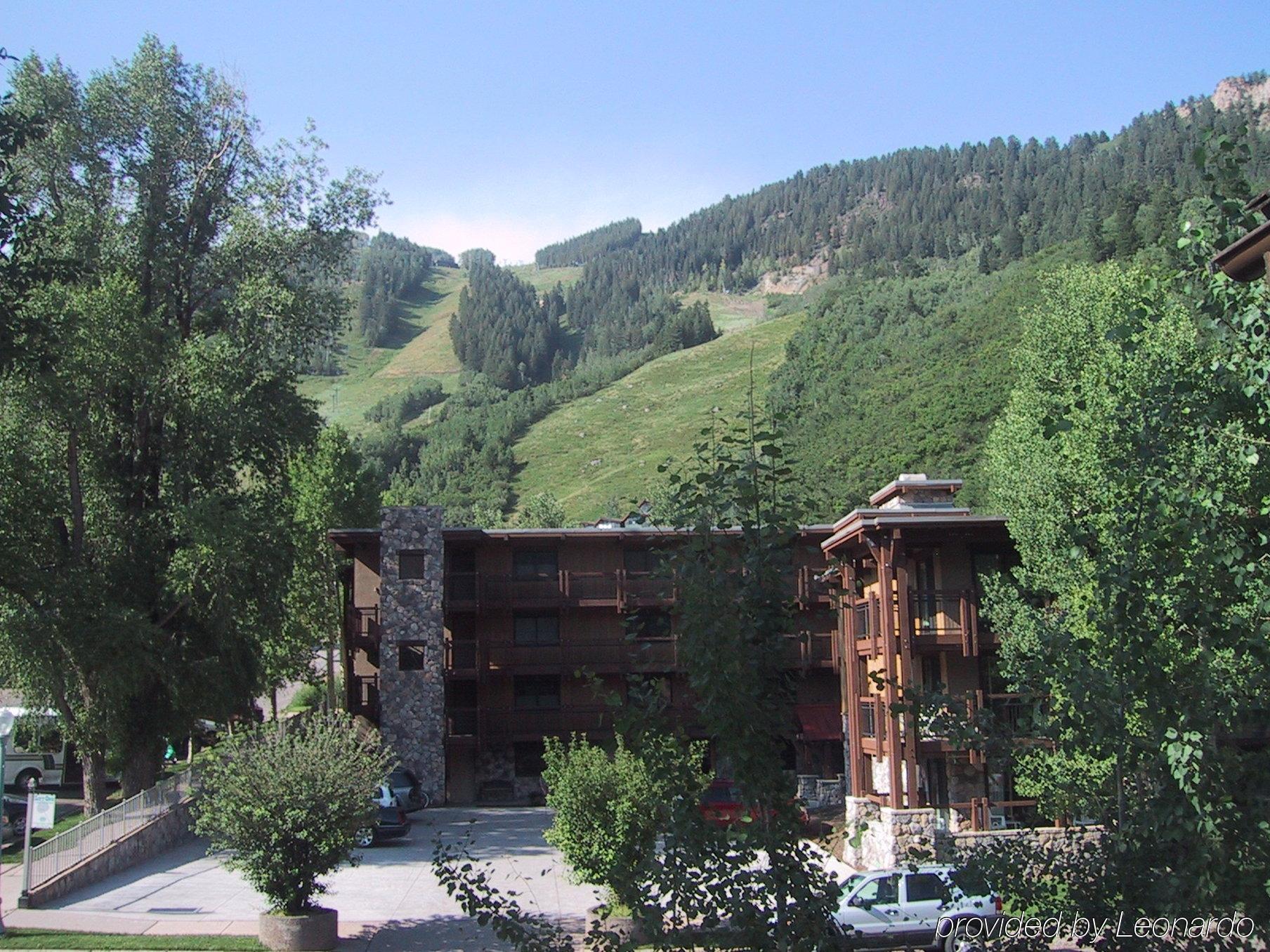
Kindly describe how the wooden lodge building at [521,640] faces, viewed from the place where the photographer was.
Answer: facing the viewer

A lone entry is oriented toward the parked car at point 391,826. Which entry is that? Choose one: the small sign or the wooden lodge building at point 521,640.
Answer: the wooden lodge building

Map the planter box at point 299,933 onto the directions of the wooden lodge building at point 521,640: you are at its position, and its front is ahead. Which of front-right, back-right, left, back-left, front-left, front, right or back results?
front

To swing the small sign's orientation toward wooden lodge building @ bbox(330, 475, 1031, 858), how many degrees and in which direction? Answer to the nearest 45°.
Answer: approximately 135° to its left

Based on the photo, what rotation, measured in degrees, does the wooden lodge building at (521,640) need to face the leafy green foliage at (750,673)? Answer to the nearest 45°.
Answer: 0° — it already faces it

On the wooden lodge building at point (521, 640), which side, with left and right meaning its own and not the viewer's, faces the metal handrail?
front

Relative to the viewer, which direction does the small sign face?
toward the camera

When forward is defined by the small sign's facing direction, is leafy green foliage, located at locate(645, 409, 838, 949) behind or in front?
in front

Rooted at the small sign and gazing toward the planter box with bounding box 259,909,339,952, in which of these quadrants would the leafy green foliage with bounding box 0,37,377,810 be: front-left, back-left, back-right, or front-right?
back-left

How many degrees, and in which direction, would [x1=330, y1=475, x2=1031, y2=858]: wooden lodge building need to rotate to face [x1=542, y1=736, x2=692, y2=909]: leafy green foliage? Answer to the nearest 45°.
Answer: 0° — it already faces it

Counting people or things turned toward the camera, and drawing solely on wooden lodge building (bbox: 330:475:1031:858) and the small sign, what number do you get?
2

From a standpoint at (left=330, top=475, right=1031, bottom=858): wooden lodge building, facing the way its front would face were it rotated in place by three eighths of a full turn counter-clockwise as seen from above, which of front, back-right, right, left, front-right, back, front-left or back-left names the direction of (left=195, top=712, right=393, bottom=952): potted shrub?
back-right
